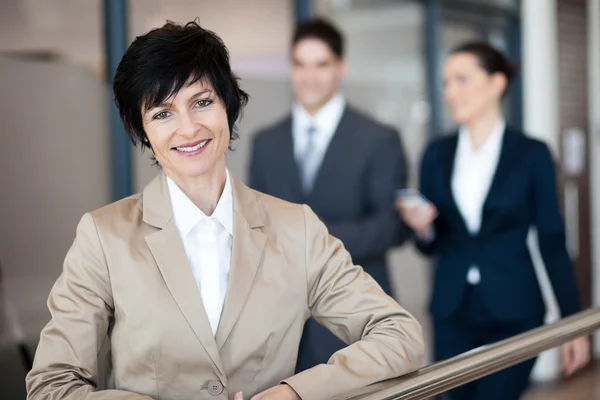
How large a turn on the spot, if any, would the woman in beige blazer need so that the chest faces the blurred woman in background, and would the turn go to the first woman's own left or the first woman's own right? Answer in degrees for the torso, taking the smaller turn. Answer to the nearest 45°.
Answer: approximately 135° to the first woman's own left

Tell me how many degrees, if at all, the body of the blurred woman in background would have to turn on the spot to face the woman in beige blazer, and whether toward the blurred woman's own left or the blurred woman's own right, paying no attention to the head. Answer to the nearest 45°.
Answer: approximately 45° to the blurred woman's own left

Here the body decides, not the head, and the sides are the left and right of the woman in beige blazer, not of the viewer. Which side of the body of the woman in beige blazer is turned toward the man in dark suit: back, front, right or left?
back

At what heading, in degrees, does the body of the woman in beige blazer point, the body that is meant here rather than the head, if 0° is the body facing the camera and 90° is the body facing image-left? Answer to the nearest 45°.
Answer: approximately 0°
